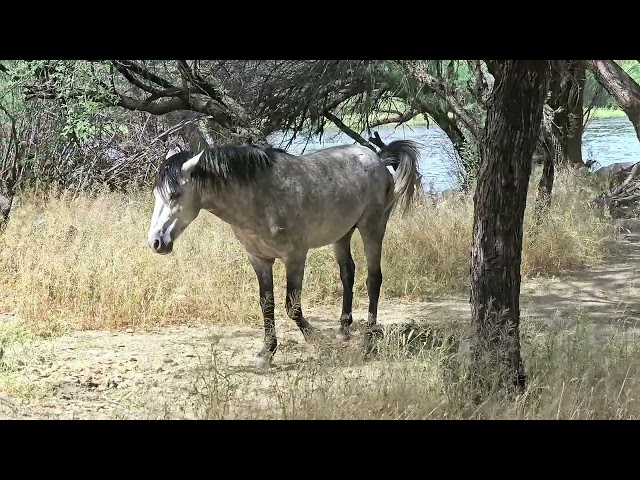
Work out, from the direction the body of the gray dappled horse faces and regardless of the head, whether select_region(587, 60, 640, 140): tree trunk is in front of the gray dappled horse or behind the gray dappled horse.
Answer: behind

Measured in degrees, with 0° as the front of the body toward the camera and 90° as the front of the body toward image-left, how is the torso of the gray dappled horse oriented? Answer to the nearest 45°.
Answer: approximately 45°

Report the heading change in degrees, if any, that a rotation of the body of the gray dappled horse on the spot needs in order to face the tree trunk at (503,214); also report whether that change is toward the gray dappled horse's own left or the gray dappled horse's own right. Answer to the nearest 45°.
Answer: approximately 90° to the gray dappled horse's own left

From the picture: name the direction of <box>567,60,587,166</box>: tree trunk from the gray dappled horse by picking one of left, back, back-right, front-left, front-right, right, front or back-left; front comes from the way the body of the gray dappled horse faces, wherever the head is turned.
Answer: back

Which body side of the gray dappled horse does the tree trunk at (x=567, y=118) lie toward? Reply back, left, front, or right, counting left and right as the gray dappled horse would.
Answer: back
